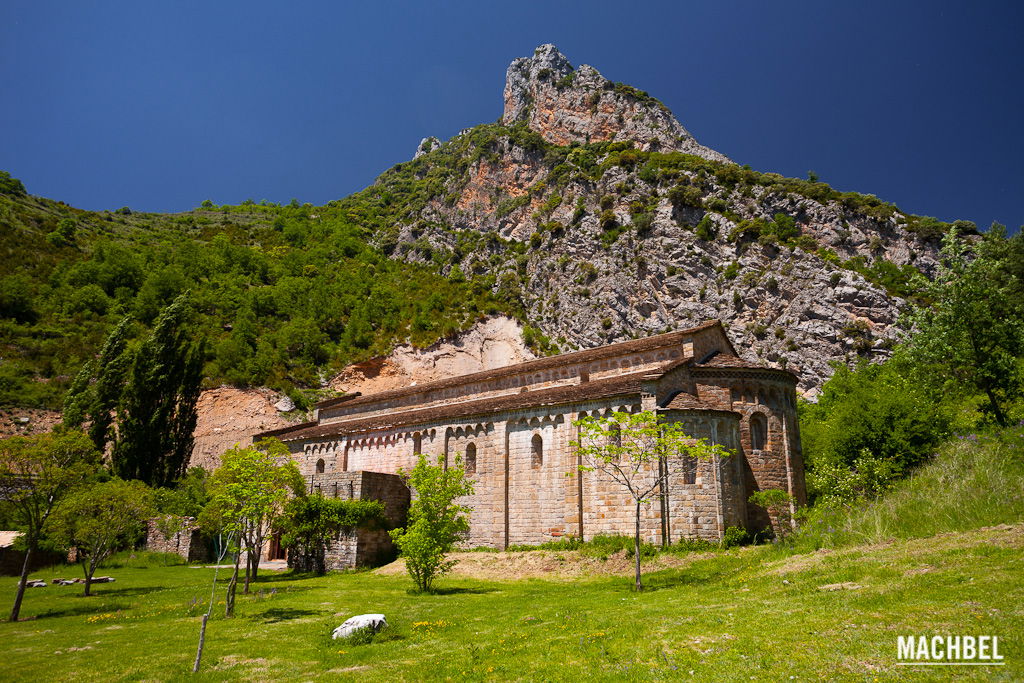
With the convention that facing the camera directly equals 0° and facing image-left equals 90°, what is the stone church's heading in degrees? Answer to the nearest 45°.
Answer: approximately 135°

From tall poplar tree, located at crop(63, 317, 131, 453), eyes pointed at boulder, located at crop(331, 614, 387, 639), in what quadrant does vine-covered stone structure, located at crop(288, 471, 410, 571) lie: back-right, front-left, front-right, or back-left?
front-left

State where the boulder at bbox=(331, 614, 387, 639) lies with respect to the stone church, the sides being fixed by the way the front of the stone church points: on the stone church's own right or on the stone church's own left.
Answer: on the stone church's own left

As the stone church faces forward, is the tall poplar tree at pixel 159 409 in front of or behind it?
in front

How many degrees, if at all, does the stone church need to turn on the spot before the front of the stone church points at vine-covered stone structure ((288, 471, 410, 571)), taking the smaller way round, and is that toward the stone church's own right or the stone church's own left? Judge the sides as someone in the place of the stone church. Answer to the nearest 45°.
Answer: approximately 45° to the stone church's own left

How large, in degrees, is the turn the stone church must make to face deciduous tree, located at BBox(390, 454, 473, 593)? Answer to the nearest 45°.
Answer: approximately 90° to its left

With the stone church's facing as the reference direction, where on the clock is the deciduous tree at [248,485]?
The deciduous tree is roughly at 9 o'clock from the stone church.

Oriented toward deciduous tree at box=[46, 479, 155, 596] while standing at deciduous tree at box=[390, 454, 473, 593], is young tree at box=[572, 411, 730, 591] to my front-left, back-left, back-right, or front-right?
back-right

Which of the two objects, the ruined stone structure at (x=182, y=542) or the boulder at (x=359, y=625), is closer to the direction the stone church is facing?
the ruined stone structure

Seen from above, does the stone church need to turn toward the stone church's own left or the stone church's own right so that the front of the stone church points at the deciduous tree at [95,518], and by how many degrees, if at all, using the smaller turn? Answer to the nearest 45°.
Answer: approximately 45° to the stone church's own left

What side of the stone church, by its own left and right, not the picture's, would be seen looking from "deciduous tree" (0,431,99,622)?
left
